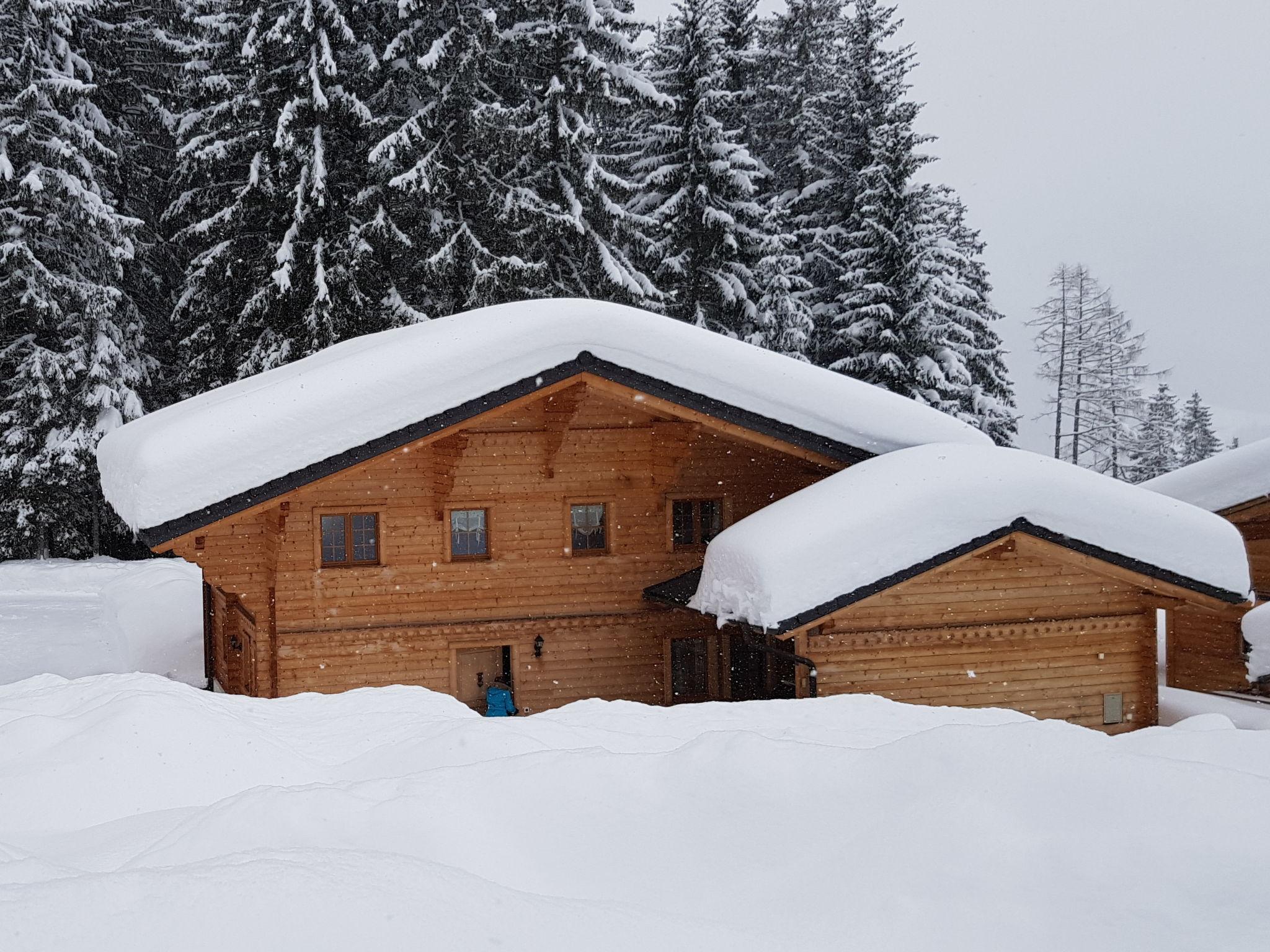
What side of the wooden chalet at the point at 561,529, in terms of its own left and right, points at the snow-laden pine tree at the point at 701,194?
back

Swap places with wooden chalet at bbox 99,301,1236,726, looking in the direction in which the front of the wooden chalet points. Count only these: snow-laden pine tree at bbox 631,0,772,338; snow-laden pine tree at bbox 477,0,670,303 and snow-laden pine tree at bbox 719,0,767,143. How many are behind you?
3

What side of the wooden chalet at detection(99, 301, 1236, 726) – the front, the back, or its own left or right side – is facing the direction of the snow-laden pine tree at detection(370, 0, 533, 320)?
back

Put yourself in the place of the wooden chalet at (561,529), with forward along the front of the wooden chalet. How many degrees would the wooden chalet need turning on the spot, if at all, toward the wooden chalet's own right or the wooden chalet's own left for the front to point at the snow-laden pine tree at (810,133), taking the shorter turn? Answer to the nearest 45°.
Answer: approximately 180°

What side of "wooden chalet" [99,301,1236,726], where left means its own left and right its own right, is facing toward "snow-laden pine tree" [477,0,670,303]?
back

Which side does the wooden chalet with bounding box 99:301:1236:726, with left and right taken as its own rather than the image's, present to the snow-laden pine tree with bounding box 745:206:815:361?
back

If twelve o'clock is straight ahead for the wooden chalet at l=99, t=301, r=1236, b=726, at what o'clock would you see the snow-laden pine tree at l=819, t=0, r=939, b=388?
The snow-laden pine tree is roughly at 7 o'clock from the wooden chalet.

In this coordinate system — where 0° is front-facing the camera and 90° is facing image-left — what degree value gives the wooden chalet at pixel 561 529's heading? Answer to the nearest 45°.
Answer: approximately 0°
